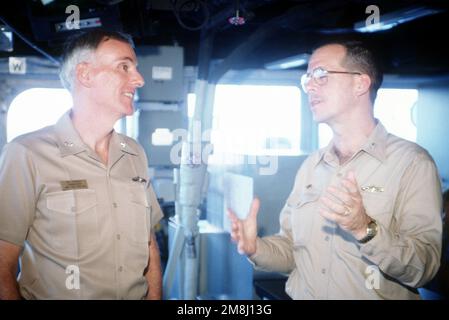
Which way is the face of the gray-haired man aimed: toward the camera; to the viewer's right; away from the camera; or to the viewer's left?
to the viewer's right

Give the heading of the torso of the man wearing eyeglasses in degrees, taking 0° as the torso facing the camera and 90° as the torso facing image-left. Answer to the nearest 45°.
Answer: approximately 45°

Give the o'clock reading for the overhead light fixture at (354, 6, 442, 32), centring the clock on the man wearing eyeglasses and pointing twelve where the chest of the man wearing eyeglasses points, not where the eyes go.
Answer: The overhead light fixture is roughly at 5 o'clock from the man wearing eyeglasses.

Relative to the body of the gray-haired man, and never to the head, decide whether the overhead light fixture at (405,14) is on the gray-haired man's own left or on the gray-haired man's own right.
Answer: on the gray-haired man's own left

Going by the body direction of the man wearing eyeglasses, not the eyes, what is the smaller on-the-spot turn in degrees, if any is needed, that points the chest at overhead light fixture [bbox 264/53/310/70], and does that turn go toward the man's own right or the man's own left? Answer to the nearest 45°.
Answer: approximately 135° to the man's own right

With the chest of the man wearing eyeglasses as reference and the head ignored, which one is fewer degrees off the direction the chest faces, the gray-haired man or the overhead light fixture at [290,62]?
the gray-haired man

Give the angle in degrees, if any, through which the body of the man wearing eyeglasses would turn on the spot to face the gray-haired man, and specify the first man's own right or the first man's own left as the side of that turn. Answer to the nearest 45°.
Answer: approximately 45° to the first man's own right

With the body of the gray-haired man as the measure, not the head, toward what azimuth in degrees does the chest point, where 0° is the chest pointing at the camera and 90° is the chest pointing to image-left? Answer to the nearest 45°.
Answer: approximately 315°

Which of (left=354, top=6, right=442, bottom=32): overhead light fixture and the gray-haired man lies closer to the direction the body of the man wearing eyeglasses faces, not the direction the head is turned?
the gray-haired man

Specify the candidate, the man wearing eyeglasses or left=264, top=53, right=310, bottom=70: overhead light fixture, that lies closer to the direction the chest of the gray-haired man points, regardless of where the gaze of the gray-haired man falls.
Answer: the man wearing eyeglasses
